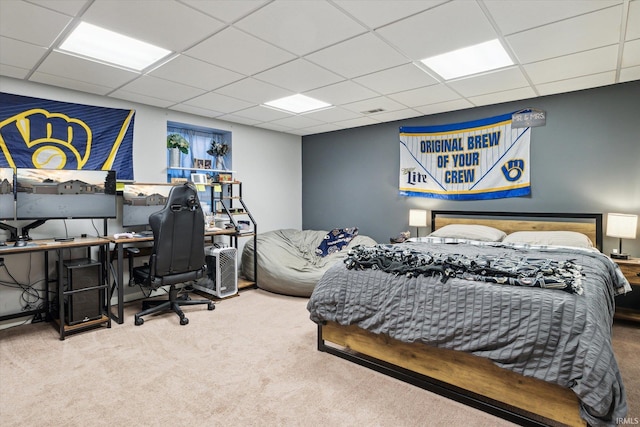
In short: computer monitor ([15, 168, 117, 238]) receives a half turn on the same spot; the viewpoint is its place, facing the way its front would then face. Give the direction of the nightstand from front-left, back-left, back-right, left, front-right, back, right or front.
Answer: back-right

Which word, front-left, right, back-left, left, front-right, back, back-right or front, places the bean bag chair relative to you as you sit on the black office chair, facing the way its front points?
right

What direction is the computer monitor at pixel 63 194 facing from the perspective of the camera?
toward the camera

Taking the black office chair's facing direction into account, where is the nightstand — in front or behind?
behind

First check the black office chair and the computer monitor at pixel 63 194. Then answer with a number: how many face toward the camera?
1

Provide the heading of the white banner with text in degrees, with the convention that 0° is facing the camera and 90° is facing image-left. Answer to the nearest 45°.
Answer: approximately 0°

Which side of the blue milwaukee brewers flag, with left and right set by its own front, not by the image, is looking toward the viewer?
front

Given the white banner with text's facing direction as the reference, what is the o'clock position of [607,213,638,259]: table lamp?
The table lamp is roughly at 10 o'clock from the white banner with text.

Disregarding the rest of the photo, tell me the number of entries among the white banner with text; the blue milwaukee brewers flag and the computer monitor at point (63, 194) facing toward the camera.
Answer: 3

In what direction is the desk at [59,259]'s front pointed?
toward the camera

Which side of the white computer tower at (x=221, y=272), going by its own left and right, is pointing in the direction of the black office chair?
right

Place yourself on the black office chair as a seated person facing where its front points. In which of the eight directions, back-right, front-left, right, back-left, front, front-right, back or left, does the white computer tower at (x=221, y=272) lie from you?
right

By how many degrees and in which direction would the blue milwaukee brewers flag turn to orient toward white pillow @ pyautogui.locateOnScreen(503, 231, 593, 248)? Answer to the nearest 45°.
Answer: approximately 45° to its left

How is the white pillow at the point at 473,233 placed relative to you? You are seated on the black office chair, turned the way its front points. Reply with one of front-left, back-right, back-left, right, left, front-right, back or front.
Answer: back-right

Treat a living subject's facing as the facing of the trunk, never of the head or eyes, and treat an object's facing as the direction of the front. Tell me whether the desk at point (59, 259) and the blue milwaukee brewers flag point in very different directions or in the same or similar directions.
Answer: same or similar directions

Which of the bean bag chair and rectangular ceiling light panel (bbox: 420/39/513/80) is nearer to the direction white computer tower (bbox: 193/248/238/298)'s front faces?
the rectangular ceiling light panel

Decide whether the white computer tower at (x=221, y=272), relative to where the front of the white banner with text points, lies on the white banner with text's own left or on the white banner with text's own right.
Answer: on the white banner with text's own right
